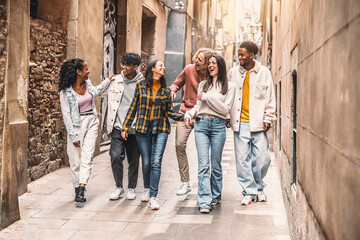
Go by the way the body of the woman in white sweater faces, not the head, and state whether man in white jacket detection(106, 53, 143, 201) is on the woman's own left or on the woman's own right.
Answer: on the woman's own right

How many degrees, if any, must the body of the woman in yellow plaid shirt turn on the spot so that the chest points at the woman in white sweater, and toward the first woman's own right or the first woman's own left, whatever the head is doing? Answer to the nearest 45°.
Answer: approximately 90° to the first woman's own left

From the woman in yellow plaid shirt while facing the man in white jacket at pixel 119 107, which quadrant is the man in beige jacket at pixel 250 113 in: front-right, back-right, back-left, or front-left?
back-right

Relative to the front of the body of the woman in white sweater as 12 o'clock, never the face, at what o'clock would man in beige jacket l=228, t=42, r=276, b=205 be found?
The man in beige jacket is roughly at 8 o'clock from the woman in white sweater.

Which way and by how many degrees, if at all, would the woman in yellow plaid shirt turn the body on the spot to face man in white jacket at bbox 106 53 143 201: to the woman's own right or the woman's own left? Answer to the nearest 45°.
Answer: approximately 135° to the woman's own right

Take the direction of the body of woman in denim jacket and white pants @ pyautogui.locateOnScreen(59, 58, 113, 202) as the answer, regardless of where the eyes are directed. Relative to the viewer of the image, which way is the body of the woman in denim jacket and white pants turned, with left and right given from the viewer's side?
facing the viewer and to the right of the viewer

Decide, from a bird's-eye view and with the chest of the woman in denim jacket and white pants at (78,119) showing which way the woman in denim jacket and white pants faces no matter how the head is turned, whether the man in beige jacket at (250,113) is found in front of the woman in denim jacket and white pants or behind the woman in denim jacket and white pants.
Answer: in front

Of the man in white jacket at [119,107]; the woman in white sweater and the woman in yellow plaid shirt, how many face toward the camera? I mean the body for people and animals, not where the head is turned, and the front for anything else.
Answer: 3

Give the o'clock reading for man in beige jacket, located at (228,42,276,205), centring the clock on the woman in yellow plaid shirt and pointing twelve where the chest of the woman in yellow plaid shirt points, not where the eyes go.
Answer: The man in beige jacket is roughly at 9 o'clock from the woman in yellow plaid shirt.
